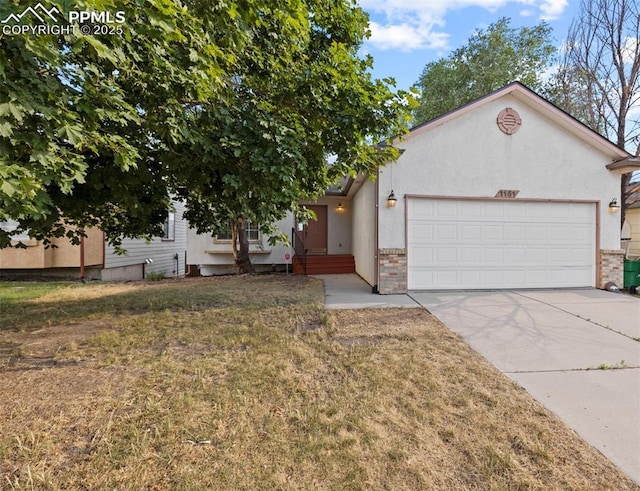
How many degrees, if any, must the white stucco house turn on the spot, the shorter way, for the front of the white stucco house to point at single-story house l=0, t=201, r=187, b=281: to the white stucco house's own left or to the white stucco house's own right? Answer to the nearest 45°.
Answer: approximately 90° to the white stucco house's own right

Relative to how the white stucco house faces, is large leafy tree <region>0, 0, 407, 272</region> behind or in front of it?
in front

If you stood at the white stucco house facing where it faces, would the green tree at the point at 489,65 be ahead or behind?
behind

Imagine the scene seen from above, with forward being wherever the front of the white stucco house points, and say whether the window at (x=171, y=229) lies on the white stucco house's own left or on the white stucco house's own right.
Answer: on the white stucco house's own right

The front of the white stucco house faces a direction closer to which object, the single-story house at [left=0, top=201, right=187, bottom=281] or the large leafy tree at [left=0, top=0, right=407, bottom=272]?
the large leafy tree

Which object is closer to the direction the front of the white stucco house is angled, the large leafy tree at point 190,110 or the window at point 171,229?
the large leafy tree

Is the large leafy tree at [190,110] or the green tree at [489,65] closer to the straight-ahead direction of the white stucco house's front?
the large leafy tree

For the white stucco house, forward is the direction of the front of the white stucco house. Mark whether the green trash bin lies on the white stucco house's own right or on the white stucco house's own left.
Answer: on the white stucco house's own left

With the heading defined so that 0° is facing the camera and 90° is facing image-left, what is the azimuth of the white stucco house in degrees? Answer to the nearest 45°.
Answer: approximately 0°
